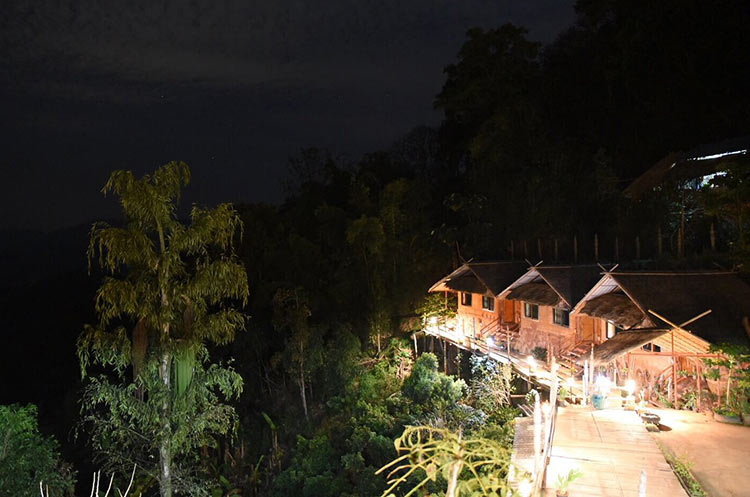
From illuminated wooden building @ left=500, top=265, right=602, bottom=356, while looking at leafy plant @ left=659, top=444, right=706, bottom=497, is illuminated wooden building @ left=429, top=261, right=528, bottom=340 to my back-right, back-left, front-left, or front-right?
back-right

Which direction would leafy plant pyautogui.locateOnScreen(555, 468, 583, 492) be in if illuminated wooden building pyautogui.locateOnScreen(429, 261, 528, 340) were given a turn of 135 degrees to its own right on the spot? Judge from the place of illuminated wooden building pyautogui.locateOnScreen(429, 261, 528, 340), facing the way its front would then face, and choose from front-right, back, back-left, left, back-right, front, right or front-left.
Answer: back

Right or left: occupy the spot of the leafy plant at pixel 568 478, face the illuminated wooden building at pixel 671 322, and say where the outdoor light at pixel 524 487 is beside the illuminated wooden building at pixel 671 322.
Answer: left

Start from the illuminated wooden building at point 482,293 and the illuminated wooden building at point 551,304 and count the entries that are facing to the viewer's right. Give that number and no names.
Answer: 0

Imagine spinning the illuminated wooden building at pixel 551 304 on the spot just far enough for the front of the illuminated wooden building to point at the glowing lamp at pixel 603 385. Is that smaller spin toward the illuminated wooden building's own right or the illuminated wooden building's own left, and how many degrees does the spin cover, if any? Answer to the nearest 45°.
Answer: approximately 45° to the illuminated wooden building's own left

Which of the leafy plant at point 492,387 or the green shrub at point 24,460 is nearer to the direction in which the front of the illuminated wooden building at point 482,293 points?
the green shrub

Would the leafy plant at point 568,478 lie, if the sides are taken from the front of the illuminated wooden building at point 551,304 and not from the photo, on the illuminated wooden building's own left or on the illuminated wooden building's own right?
on the illuminated wooden building's own left

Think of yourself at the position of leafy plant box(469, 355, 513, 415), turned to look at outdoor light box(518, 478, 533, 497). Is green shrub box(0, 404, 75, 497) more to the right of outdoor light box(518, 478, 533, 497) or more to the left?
right

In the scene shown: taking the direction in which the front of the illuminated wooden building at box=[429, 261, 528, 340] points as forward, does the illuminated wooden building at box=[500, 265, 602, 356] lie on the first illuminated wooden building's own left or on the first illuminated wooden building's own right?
on the first illuminated wooden building's own left

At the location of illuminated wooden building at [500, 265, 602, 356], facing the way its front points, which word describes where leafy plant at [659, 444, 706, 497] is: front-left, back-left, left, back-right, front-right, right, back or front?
front-left

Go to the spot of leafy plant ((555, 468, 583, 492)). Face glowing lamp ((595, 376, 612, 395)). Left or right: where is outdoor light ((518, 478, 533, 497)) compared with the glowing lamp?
left

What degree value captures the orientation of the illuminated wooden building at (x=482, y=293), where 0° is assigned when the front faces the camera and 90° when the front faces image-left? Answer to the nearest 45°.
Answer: approximately 45°

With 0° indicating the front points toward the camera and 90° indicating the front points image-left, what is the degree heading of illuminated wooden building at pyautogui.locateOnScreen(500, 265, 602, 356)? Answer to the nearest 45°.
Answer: approximately 45°

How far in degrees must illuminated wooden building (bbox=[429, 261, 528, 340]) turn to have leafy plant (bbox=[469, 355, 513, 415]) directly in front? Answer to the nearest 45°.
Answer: approximately 45° to its left
